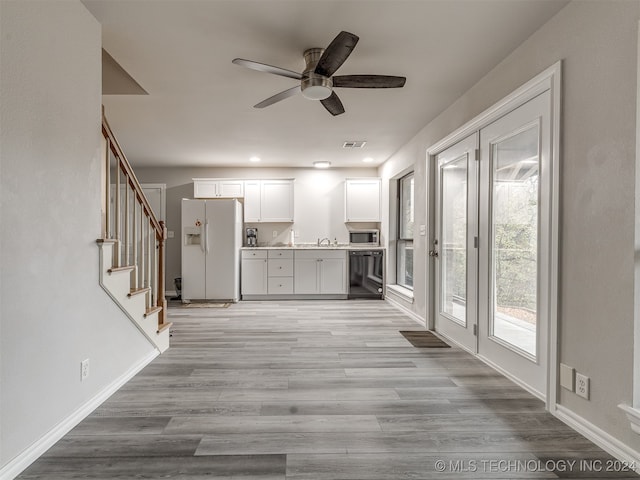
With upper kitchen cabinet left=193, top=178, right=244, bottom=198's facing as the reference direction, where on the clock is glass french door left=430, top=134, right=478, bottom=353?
The glass french door is roughly at 11 o'clock from the upper kitchen cabinet.

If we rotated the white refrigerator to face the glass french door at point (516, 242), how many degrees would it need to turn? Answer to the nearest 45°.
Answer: approximately 45° to its left

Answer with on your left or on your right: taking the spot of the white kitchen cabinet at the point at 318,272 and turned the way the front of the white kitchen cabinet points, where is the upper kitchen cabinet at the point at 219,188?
on your right

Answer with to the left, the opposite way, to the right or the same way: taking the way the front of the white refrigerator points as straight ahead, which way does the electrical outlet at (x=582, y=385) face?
to the right
